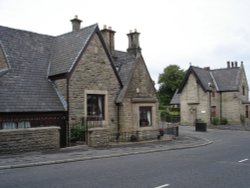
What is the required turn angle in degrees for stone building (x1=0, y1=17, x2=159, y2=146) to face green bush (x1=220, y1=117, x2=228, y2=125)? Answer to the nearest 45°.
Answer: approximately 90° to its left

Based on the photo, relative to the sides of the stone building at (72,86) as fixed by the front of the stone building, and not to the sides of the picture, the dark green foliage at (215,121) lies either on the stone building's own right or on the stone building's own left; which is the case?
on the stone building's own left

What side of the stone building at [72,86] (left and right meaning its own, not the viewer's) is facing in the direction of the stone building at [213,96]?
left

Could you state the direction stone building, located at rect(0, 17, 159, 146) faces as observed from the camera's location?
facing the viewer and to the right of the viewer

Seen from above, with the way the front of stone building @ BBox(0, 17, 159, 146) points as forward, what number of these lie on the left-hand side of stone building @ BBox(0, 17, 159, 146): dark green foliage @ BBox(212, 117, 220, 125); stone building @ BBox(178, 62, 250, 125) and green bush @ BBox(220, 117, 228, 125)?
3
